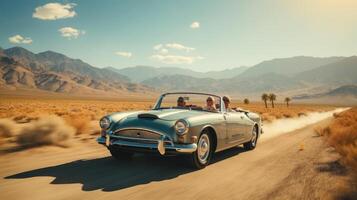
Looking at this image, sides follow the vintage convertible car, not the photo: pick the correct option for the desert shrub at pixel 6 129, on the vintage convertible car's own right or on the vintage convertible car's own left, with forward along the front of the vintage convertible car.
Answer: on the vintage convertible car's own right

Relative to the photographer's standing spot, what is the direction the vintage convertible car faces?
facing the viewer and to the left of the viewer

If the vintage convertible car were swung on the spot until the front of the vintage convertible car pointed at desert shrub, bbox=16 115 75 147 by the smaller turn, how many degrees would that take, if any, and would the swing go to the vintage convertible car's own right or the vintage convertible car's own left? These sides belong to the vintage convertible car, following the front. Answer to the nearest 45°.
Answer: approximately 90° to the vintage convertible car's own right
